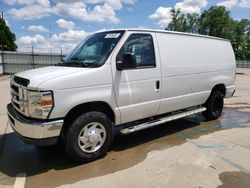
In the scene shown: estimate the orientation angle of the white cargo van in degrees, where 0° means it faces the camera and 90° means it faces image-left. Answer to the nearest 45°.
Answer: approximately 45°

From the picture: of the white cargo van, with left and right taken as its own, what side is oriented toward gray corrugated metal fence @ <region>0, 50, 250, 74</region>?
right
